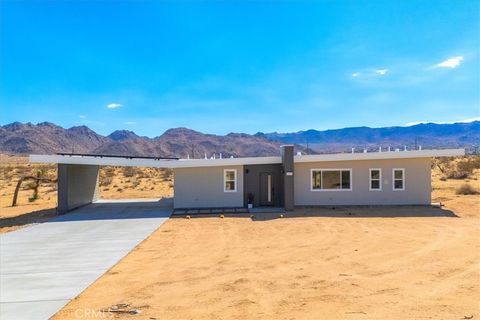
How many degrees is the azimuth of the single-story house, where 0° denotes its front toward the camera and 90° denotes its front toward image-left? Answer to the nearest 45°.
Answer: approximately 0°

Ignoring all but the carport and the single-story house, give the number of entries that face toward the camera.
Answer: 2

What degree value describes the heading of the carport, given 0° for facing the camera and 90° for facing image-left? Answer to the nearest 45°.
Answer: approximately 0°

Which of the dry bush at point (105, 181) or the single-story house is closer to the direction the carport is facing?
the single-story house

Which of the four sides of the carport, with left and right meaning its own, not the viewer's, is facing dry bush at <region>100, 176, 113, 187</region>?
back

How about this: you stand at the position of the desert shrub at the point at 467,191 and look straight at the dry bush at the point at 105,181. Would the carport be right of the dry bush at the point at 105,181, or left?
left

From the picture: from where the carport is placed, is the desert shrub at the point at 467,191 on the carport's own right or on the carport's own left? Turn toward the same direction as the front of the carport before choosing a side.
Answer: on the carport's own left

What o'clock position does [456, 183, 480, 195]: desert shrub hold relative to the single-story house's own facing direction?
The desert shrub is roughly at 8 o'clock from the single-story house.

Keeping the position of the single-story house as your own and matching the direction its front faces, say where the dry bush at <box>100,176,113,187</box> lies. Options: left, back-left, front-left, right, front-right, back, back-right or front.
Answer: back-right
